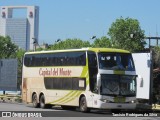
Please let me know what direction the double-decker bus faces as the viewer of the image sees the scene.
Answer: facing the viewer and to the right of the viewer
